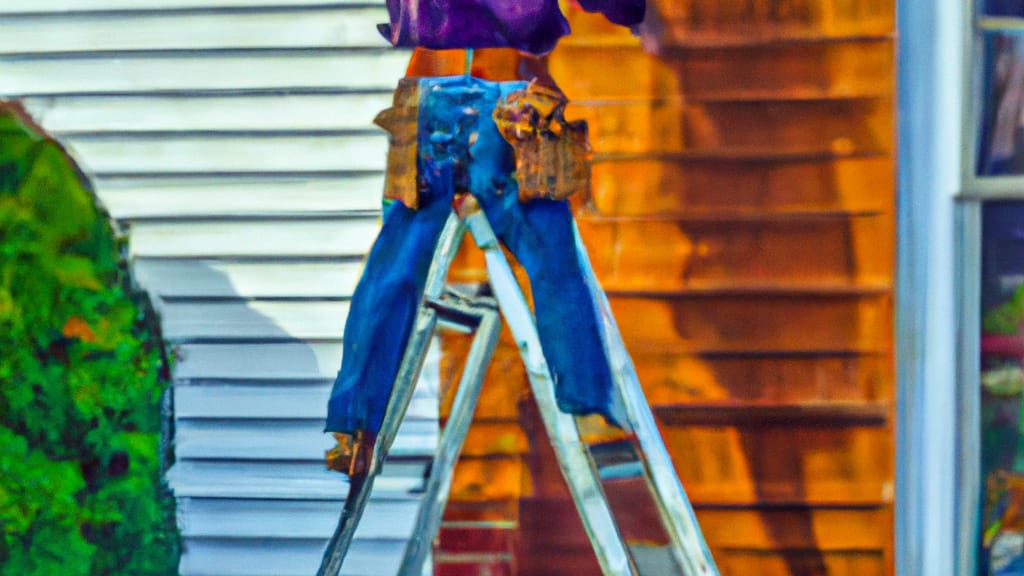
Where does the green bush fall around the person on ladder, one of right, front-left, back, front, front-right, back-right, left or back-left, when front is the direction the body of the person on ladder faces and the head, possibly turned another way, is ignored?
front-left

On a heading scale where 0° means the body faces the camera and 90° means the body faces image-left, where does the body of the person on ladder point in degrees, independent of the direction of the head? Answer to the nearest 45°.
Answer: approximately 180°
